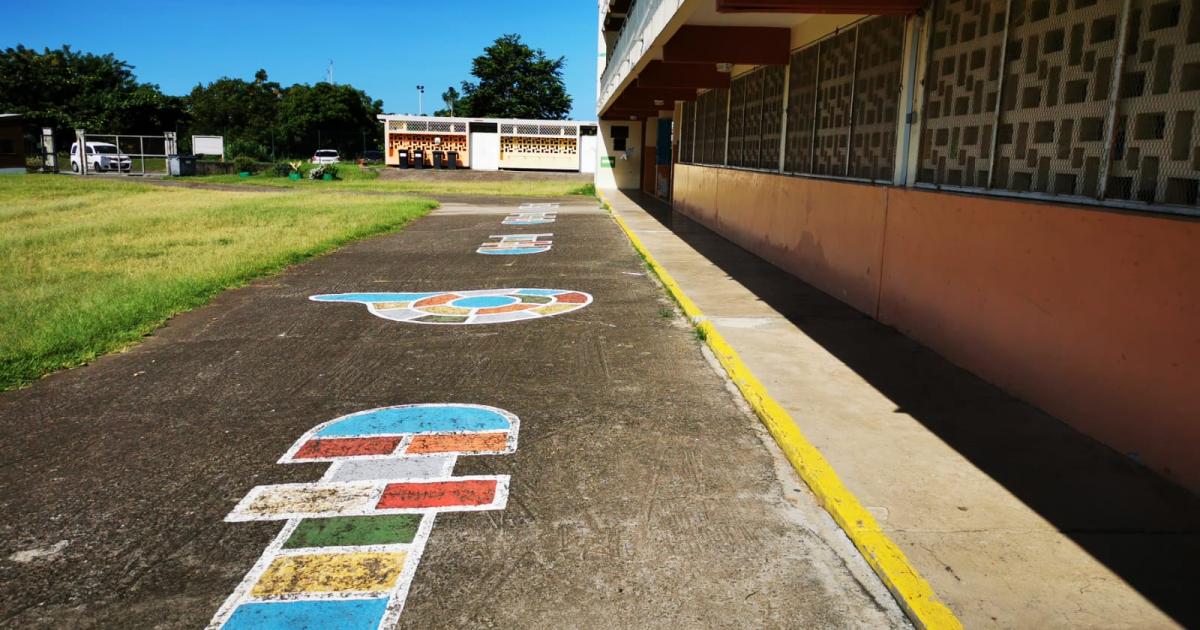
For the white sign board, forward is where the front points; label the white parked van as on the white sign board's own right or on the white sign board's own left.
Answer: on the white sign board's own right

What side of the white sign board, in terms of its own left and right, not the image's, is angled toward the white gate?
right

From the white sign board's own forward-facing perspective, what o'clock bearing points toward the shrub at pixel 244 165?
The shrub is roughly at 11 o'clock from the white sign board.

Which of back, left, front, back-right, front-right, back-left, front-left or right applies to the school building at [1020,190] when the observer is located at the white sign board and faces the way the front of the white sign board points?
front

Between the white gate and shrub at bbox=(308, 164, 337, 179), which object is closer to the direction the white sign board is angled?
the shrub

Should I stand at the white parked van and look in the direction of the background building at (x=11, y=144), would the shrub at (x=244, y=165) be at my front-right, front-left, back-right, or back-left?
back-left

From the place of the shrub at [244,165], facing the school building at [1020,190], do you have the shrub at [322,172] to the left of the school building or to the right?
left

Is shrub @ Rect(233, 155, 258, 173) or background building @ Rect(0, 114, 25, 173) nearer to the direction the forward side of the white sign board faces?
the shrub

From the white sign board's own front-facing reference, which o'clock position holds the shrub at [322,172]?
The shrub is roughly at 11 o'clock from the white sign board.

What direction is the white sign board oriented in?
toward the camera

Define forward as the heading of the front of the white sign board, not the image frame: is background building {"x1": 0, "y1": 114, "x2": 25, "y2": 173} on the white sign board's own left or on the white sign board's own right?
on the white sign board's own right
